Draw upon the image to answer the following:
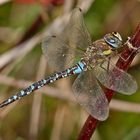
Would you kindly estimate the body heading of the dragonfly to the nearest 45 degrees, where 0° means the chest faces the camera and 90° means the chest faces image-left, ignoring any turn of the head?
approximately 270°
